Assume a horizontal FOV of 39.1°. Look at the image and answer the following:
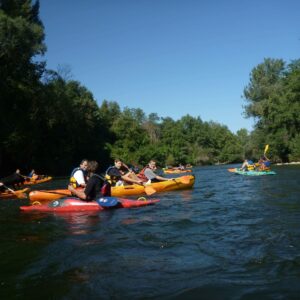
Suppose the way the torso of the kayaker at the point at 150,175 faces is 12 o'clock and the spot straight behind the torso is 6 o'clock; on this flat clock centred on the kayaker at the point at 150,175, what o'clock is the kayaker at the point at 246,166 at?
the kayaker at the point at 246,166 is roughly at 10 o'clock from the kayaker at the point at 150,175.

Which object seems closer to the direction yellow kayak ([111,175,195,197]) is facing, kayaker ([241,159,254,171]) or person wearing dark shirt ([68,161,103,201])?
the kayaker

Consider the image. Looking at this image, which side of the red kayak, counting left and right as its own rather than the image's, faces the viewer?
left

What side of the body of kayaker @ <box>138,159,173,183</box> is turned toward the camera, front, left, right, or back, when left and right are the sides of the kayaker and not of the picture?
right
